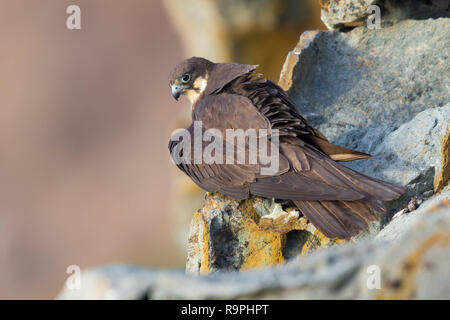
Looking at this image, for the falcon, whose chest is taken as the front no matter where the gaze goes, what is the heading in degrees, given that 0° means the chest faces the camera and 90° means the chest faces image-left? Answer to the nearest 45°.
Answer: approximately 90°

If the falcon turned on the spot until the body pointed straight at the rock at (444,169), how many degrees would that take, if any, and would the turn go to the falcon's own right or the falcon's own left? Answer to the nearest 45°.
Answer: approximately 180°

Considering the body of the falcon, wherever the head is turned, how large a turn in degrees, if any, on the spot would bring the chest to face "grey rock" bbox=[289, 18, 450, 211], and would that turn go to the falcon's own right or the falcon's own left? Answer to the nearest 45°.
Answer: approximately 135° to the falcon's own right

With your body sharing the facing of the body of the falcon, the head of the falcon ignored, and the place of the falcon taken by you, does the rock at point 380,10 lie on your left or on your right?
on your right

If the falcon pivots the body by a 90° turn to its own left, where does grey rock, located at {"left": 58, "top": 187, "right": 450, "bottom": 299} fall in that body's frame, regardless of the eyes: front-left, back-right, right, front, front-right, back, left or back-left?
front
